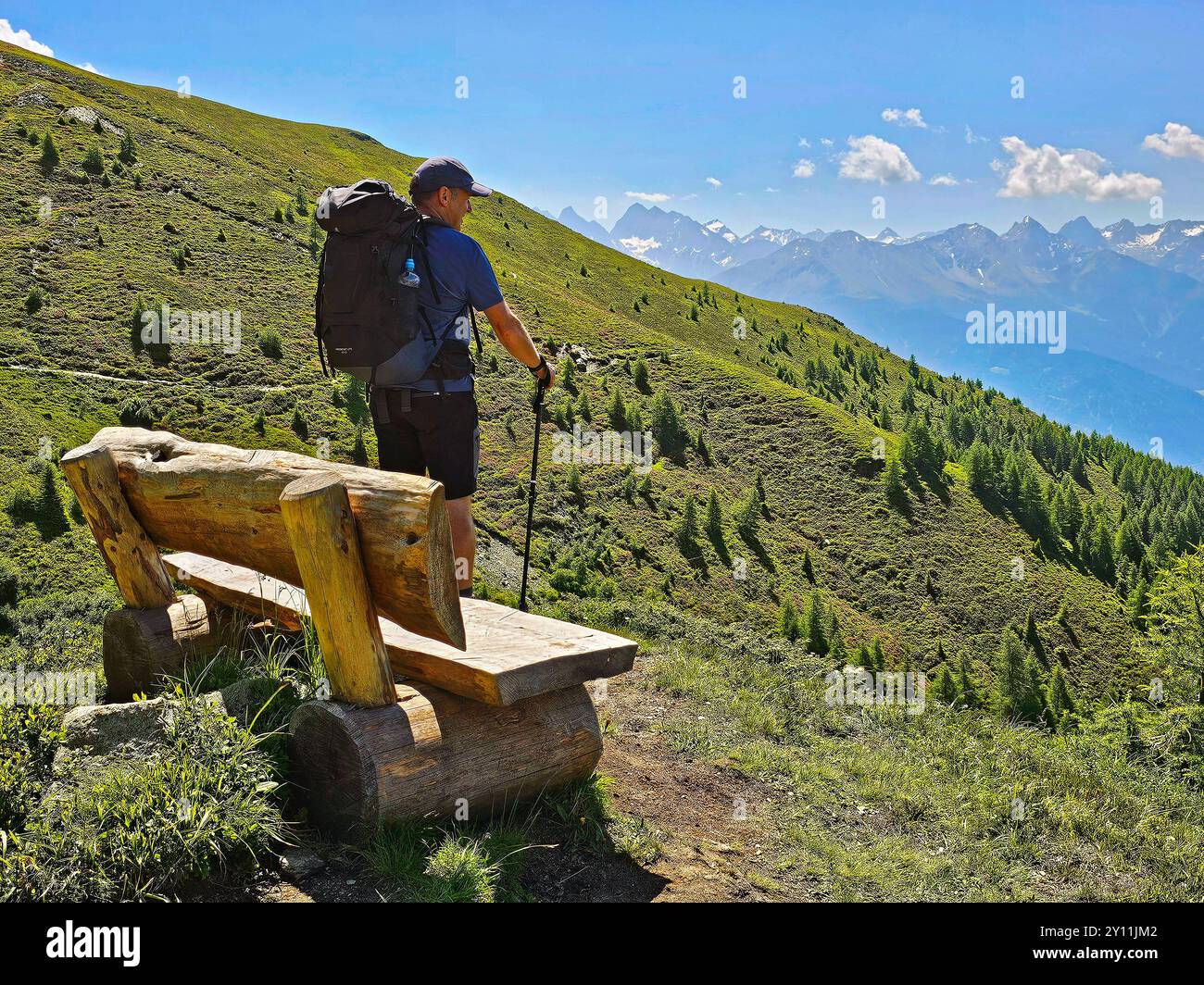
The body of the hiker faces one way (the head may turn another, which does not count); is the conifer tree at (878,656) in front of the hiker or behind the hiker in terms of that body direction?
in front

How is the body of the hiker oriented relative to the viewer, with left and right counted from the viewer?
facing away from the viewer and to the right of the viewer

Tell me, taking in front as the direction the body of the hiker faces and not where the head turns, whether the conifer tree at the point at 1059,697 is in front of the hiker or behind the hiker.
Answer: in front

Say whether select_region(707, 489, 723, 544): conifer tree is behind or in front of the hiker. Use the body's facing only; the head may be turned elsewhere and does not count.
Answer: in front
